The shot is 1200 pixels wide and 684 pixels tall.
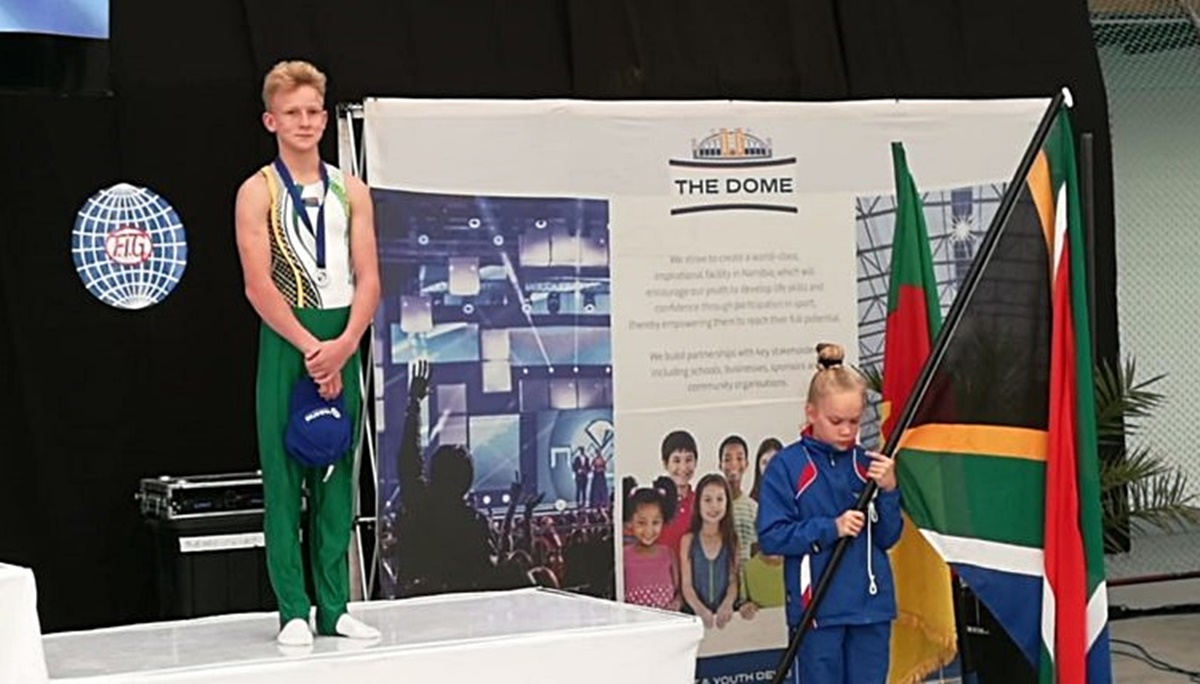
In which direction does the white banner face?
toward the camera

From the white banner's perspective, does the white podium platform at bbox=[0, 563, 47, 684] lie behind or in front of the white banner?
in front

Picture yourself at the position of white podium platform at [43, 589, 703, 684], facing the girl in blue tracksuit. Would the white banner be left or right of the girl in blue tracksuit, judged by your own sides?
left

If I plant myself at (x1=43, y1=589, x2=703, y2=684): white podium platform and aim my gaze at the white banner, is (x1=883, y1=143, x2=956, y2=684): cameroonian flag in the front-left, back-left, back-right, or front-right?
front-right

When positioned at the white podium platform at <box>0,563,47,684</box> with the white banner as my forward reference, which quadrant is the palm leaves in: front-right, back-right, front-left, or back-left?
front-right

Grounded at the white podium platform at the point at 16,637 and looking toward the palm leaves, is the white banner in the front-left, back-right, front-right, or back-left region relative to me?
front-left

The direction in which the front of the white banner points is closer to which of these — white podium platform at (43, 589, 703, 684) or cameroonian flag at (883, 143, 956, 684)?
the white podium platform

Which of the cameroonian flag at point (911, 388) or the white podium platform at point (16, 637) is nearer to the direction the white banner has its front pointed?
the white podium platform
